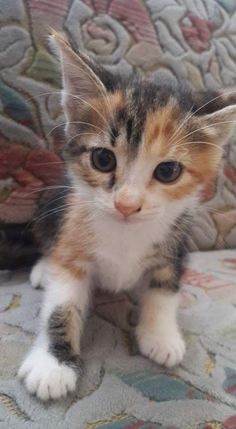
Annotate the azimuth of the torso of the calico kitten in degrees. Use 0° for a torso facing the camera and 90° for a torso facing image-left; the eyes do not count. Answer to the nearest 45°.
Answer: approximately 0°
